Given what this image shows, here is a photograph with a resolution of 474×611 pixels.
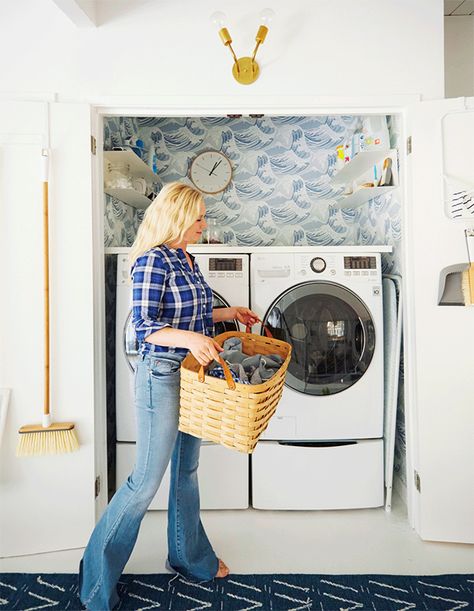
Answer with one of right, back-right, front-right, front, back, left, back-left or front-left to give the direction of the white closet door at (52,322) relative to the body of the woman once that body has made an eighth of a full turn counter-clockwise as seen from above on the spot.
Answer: left

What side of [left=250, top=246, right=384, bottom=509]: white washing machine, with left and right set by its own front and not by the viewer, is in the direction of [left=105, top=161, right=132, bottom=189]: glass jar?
right

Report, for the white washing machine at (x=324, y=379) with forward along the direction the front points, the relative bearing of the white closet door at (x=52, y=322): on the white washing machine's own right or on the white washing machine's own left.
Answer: on the white washing machine's own right

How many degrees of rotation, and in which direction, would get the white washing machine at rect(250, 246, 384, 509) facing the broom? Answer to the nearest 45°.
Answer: approximately 45° to its right

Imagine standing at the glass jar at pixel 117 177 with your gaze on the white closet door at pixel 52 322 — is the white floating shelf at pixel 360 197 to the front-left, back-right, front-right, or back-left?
back-left

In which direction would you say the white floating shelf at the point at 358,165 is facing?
to the viewer's left

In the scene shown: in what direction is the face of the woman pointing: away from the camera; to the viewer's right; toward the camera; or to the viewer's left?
to the viewer's right

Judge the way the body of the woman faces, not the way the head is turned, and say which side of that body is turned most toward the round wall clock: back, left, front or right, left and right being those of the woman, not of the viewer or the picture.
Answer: left

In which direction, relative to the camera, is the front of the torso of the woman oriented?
to the viewer's right

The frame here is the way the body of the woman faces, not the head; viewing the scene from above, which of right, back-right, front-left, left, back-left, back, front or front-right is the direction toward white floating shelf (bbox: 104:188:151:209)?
left

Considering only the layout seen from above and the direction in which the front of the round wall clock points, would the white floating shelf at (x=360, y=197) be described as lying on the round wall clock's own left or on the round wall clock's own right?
on the round wall clock's own left
